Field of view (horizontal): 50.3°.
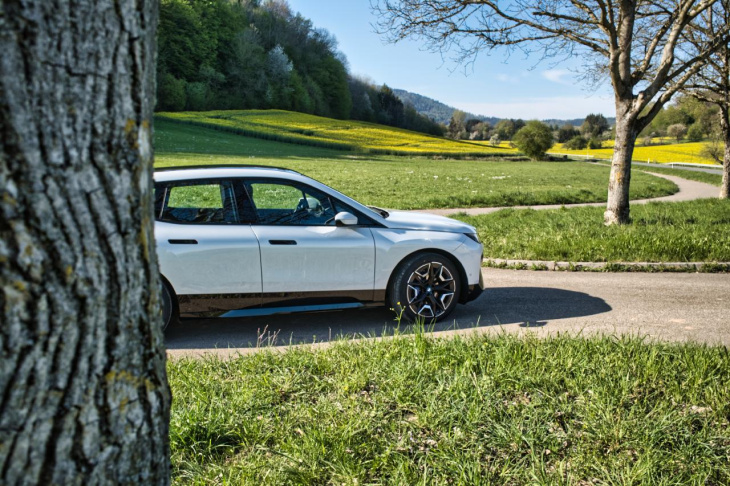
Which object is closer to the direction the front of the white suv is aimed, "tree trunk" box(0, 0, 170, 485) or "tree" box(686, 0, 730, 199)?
the tree

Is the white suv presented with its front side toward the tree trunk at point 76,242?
no

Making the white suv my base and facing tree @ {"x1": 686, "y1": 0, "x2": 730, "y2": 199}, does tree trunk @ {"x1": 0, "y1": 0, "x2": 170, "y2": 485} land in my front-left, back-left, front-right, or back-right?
back-right

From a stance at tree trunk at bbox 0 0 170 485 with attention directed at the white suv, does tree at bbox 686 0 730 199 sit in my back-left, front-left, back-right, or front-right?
front-right

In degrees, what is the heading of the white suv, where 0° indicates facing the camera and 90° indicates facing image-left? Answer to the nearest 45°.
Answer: approximately 270°

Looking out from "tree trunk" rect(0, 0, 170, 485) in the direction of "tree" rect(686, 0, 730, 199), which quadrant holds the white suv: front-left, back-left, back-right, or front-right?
front-left

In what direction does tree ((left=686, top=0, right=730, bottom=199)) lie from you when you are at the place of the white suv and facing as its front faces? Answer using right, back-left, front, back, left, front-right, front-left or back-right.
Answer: front-left
